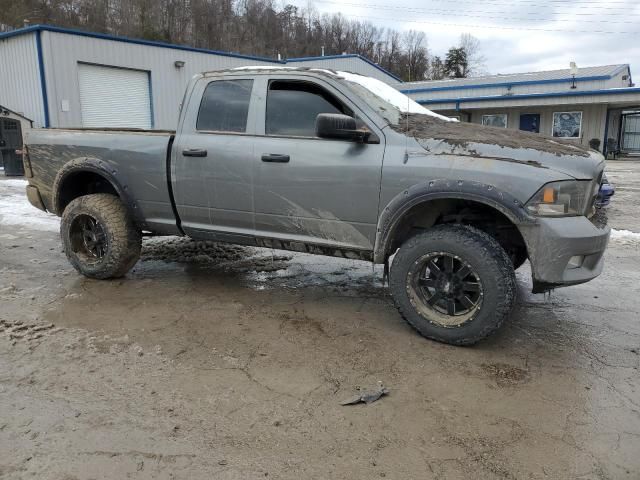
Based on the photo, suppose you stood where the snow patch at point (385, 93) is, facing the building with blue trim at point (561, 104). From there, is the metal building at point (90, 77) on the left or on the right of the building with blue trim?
left

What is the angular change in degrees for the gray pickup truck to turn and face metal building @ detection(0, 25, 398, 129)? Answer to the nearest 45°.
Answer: approximately 180°

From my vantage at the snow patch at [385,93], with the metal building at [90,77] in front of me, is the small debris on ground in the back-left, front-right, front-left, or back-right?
back-left

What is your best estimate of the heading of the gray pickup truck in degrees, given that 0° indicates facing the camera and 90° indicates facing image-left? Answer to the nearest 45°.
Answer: approximately 315°

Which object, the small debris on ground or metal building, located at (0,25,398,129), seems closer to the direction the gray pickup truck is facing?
the small debris on ground

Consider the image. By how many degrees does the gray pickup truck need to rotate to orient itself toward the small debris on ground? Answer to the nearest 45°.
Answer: approximately 45° to its right

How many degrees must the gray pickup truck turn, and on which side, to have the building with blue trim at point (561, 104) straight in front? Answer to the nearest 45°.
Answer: approximately 90° to its left

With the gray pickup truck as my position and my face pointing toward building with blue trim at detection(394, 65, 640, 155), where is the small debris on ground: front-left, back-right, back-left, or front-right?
back-right
